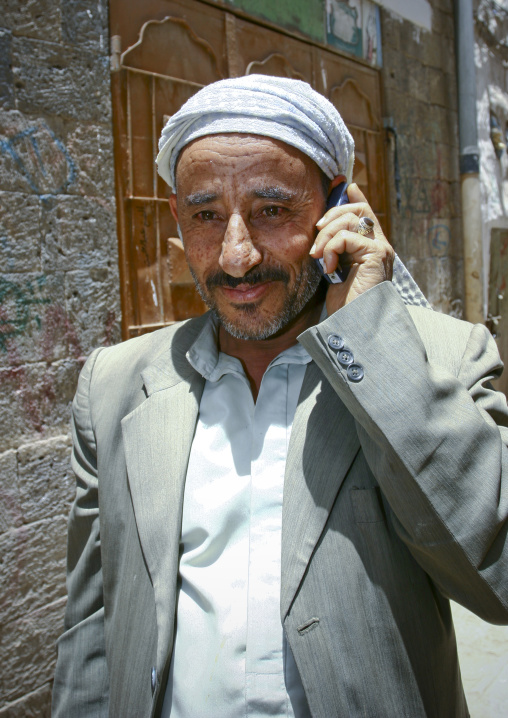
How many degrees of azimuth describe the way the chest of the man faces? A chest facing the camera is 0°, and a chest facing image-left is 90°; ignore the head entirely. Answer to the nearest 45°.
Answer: approximately 0°

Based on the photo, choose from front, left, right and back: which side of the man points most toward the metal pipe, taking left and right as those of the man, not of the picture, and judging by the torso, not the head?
back

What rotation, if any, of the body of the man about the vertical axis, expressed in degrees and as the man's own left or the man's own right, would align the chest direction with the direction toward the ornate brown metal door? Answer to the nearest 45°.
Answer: approximately 180°

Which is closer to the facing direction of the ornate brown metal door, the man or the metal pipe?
the man

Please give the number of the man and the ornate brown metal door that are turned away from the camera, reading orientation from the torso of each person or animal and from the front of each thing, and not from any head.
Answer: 0

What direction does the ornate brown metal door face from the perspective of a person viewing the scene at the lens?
facing the viewer and to the right of the viewer

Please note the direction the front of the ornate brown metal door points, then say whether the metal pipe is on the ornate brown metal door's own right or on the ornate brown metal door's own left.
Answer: on the ornate brown metal door's own left

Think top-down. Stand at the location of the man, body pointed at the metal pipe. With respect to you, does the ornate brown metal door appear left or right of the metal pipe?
left

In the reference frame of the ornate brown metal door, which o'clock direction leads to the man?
The man is roughly at 1 o'clock from the ornate brown metal door.
